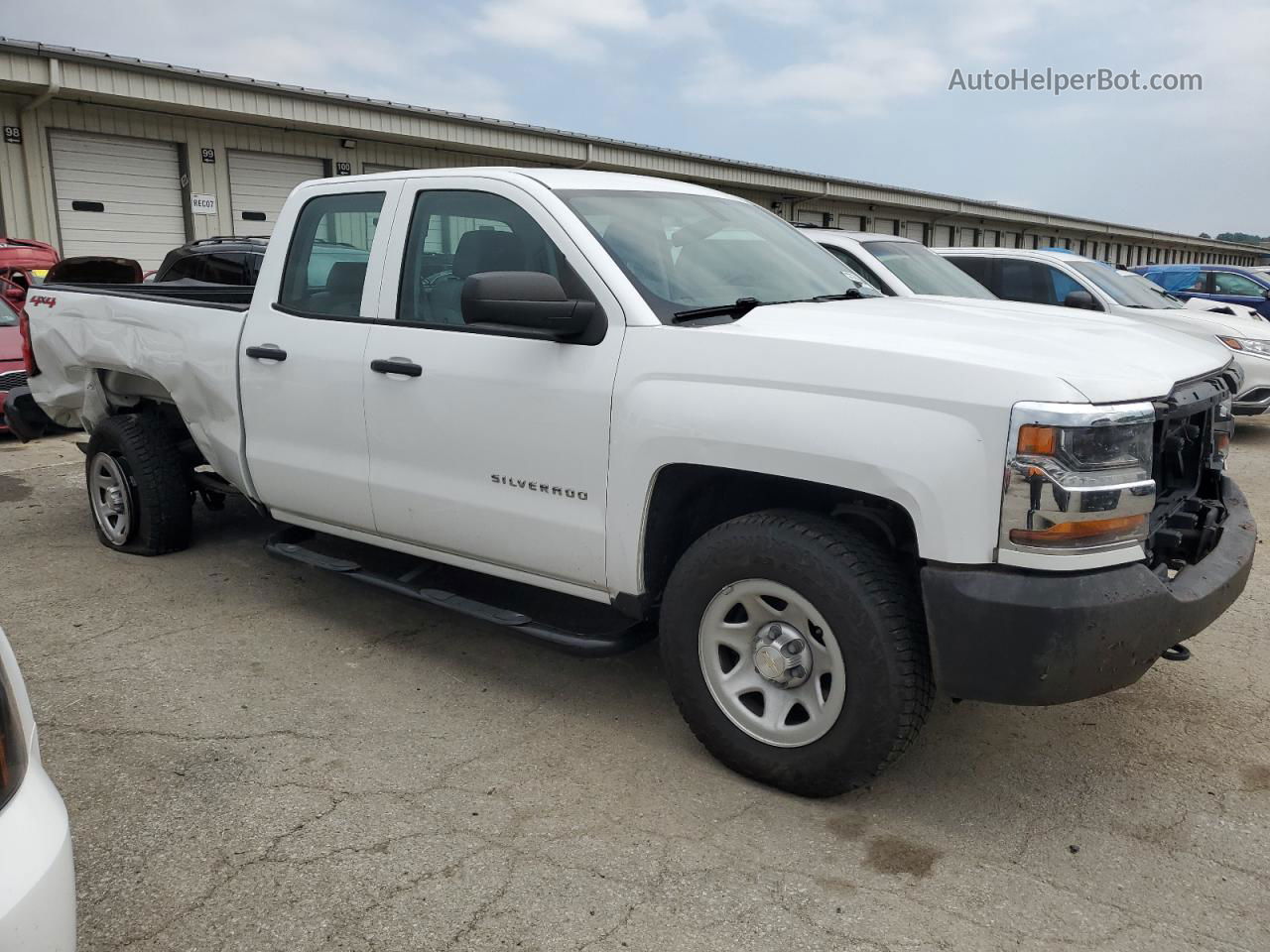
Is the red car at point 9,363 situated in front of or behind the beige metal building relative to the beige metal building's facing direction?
in front

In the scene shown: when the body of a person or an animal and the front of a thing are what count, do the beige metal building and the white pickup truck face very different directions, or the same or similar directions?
same or similar directions

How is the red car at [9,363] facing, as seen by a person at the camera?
facing the viewer and to the right of the viewer

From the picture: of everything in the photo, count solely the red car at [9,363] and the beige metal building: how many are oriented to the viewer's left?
0

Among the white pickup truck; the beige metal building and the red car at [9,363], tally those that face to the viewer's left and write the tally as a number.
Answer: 0

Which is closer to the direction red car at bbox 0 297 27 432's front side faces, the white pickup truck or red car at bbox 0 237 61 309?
the white pickup truck

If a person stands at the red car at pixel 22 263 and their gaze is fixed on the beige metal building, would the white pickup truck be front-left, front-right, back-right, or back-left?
back-right

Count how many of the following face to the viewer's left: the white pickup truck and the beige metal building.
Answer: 0

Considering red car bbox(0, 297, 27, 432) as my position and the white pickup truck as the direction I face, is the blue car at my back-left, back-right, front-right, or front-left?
front-left

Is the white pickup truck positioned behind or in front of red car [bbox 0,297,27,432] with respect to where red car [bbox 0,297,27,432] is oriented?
in front

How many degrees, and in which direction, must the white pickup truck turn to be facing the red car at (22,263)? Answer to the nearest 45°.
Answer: approximately 180°

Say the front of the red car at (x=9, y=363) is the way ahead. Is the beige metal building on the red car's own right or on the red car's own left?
on the red car's own left

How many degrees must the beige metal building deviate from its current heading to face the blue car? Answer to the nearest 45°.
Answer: approximately 45° to its left

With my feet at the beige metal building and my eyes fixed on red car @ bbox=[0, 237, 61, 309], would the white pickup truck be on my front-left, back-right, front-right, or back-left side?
front-left
